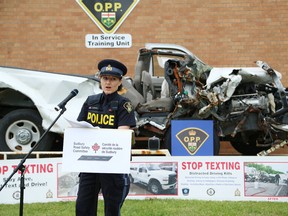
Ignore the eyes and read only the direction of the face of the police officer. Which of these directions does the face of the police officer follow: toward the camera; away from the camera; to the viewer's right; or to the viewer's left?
toward the camera

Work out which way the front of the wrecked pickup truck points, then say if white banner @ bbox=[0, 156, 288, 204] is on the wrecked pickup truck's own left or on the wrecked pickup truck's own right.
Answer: on the wrecked pickup truck's own right

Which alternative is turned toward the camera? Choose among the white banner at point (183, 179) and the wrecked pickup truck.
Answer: the white banner

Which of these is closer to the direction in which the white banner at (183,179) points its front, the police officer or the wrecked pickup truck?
the police officer

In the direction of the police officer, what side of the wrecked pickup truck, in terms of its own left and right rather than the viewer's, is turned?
right

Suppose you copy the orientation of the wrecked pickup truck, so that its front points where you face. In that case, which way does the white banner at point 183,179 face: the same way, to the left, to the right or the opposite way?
to the right

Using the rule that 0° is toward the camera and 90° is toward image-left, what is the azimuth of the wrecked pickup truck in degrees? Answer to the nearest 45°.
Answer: approximately 270°

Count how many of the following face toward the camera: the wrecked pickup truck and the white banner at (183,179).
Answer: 1

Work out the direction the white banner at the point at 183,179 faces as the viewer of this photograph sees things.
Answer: facing the viewer

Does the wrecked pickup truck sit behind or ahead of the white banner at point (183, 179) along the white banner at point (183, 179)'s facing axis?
behind
